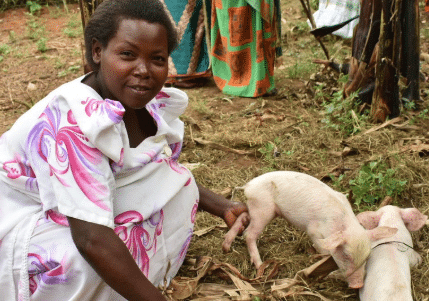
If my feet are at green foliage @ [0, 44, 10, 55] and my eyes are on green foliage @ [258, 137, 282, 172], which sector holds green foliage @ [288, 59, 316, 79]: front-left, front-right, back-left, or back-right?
front-left

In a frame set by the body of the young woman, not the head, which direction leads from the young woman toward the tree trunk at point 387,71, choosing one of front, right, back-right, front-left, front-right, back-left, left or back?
left

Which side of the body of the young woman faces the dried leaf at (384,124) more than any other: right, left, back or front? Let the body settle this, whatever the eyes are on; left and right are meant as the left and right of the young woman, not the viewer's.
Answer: left

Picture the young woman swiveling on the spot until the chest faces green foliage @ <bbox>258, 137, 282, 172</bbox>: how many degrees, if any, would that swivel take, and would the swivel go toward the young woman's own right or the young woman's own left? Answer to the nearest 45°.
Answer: approximately 90° to the young woman's own left

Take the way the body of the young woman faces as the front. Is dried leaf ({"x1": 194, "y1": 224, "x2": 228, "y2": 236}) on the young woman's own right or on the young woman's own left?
on the young woman's own left

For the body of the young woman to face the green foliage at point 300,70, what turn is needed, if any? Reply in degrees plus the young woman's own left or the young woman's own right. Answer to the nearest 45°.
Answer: approximately 90° to the young woman's own left

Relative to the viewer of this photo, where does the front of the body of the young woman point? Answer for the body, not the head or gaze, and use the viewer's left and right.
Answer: facing the viewer and to the right of the viewer

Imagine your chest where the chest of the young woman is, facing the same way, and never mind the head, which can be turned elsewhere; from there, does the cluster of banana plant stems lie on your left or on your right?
on your left

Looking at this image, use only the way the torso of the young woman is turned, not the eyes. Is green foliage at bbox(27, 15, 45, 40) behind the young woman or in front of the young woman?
behind

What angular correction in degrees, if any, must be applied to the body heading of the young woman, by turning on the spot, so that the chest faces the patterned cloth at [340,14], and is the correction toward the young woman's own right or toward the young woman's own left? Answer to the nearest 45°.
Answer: approximately 90° to the young woman's own left

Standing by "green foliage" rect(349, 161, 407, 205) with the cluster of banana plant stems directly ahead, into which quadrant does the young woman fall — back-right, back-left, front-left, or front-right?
back-left
